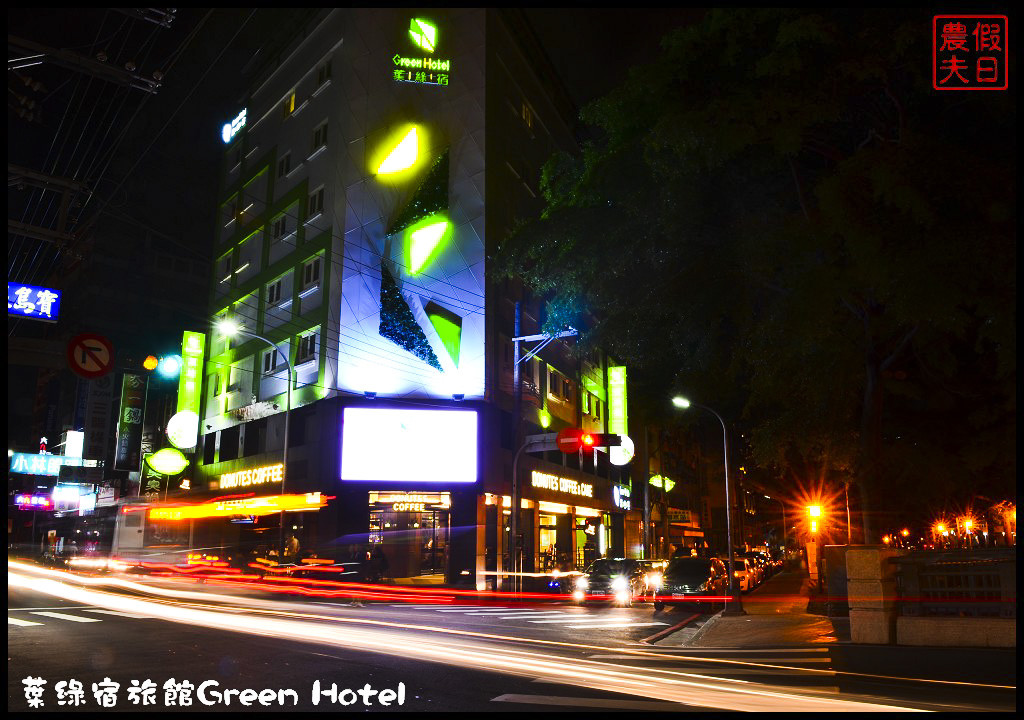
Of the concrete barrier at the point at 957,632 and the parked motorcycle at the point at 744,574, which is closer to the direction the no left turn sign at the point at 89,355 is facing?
the concrete barrier

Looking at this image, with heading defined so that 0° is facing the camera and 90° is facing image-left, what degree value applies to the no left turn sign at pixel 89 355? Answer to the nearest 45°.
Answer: approximately 0°

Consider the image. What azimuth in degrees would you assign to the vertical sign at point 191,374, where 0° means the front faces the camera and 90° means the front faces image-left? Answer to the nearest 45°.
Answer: approximately 0°

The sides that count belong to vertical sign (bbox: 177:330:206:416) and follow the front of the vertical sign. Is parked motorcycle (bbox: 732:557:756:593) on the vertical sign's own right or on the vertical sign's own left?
on the vertical sign's own left

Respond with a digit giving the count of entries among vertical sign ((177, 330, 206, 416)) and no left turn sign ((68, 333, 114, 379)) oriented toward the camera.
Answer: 2

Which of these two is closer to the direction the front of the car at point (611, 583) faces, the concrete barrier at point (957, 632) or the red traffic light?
the concrete barrier

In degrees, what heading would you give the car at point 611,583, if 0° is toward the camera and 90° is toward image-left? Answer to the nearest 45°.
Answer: approximately 45°

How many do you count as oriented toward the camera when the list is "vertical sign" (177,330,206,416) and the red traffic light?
2
